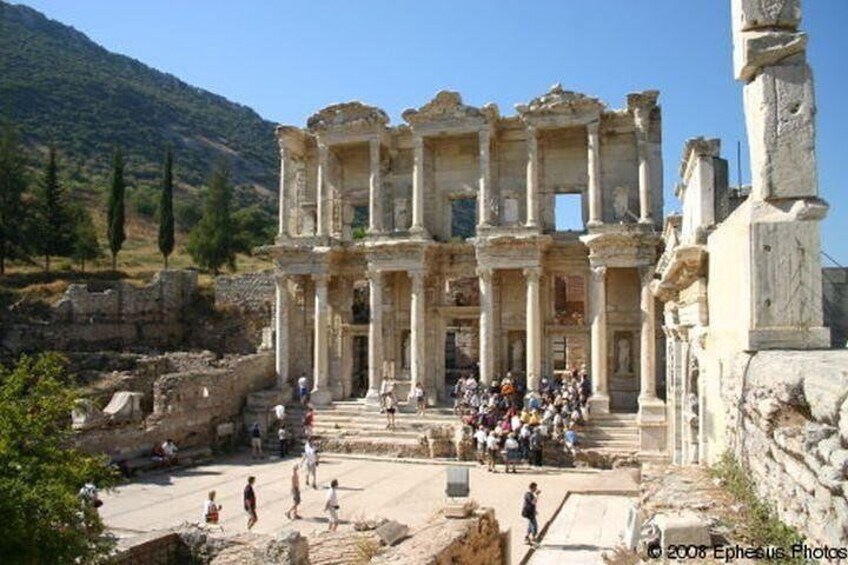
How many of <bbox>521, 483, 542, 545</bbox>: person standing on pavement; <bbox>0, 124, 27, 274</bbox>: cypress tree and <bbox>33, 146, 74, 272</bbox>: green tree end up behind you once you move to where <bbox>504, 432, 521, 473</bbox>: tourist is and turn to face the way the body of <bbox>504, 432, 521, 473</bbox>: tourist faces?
1

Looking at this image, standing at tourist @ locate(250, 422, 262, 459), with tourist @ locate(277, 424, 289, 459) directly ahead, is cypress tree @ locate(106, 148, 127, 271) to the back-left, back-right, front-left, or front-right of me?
back-left

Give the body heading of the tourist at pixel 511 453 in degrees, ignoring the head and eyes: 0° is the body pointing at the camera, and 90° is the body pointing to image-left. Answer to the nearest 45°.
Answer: approximately 180°

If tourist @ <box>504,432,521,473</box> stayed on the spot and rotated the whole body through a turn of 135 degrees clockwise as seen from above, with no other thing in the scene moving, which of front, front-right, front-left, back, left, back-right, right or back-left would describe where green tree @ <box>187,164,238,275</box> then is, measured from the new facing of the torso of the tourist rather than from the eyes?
back

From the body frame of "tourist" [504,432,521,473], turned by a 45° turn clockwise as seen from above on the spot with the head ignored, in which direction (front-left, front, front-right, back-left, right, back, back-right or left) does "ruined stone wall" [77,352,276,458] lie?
back-left

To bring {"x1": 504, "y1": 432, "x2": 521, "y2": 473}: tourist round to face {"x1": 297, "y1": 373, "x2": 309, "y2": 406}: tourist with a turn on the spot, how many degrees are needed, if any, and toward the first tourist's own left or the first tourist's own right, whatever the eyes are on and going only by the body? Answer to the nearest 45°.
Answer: approximately 45° to the first tourist's own left

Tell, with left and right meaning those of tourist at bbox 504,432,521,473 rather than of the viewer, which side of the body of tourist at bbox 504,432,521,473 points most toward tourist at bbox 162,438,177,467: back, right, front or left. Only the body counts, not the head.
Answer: left

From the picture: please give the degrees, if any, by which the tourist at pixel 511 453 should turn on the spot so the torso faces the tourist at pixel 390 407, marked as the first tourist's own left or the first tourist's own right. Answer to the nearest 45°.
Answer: approximately 45° to the first tourist's own left

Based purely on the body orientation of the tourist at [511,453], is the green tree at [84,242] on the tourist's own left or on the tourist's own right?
on the tourist's own left

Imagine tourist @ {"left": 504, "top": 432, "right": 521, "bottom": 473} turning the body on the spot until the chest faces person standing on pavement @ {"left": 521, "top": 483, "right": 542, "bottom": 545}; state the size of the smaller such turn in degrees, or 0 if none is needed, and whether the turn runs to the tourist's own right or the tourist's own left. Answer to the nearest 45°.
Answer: approximately 180°

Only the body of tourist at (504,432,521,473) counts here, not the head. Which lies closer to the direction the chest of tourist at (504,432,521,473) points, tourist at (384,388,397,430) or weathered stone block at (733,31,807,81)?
the tourist

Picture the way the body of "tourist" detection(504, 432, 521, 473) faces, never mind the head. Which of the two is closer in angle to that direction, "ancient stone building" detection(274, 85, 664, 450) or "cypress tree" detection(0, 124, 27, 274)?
the ancient stone building

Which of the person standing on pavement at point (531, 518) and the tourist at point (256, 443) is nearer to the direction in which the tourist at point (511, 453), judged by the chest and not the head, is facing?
the tourist

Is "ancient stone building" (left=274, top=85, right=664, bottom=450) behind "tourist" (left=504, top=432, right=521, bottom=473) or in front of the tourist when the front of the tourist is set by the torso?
in front
